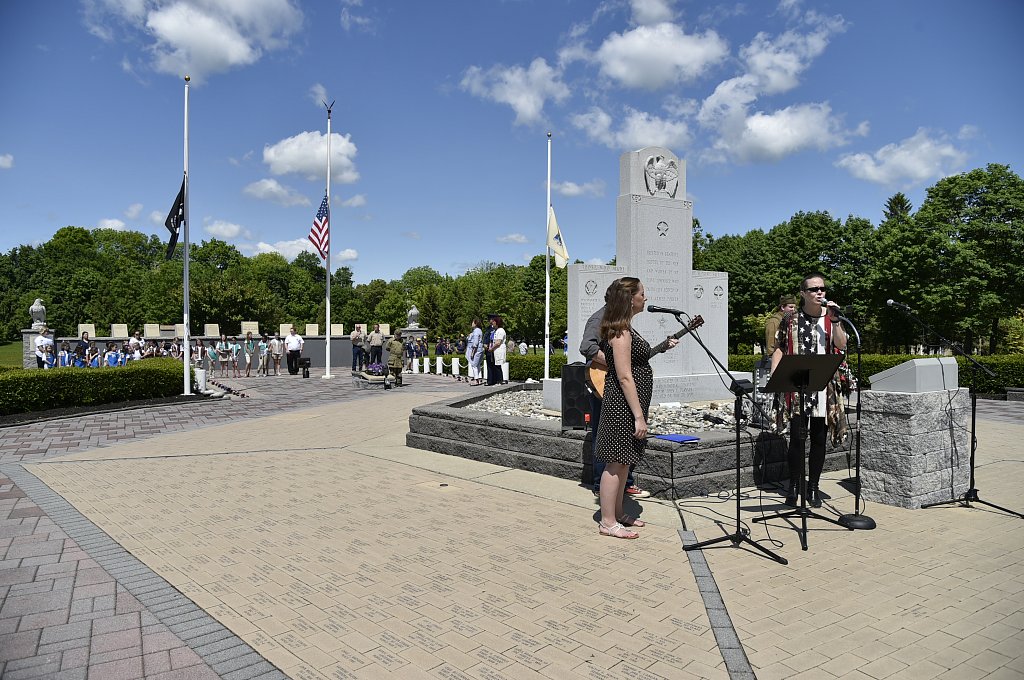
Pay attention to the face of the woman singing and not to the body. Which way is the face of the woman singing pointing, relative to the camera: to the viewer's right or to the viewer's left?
to the viewer's right

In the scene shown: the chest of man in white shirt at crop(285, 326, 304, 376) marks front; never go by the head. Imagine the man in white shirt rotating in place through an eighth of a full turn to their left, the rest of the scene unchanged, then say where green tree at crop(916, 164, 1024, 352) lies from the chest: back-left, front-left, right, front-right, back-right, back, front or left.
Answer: front-left

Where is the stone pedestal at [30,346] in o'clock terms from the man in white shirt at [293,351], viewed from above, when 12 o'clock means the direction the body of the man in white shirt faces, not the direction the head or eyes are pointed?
The stone pedestal is roughly at 4 o'clock from the man in white shirt.

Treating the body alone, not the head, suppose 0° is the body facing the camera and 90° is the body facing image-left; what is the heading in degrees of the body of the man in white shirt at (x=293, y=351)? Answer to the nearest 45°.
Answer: approximately 0°

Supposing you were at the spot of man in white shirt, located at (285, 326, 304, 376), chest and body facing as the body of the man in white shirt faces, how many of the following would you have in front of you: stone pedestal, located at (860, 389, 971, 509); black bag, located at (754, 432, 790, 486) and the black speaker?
3
